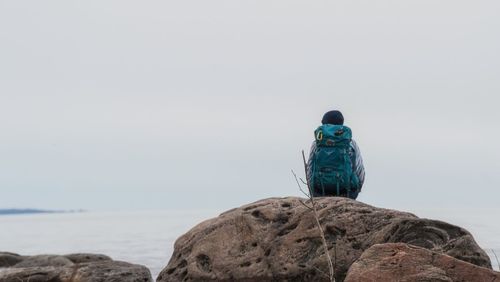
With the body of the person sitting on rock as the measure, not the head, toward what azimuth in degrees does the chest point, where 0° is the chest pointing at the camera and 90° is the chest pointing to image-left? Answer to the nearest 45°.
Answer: approximately 180°

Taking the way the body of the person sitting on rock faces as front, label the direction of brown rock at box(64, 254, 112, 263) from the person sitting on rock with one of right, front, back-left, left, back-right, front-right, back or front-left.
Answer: front-left
